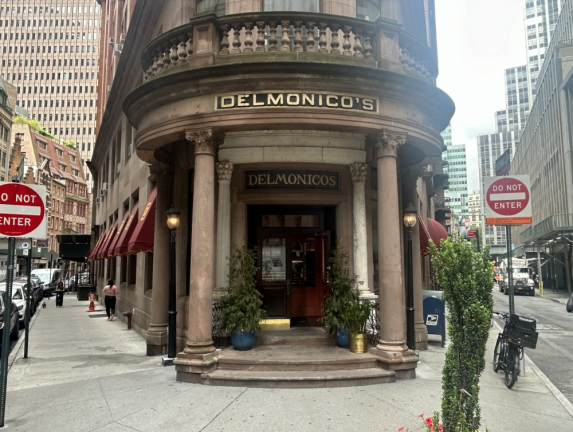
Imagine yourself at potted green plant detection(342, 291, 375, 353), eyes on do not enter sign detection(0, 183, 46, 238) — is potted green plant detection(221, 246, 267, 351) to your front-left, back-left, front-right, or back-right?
front-right

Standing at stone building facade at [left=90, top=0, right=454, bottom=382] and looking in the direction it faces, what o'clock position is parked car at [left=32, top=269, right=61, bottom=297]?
The parked car is roughly at 5 o'clock from the stone building facade.

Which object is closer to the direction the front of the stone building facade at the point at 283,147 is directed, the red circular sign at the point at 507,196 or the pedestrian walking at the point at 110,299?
the red circular sign

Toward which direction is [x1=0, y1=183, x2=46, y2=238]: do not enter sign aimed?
toward the camera

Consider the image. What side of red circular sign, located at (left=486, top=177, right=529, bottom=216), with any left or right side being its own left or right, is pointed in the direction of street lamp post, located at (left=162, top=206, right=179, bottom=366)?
right

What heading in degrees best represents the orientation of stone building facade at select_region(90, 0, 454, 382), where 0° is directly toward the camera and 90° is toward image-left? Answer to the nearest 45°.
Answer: approximately 0°

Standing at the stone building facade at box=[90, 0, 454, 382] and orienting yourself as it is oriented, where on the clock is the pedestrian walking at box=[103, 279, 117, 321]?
The pedestrian walking is roughly at 5 o'clock from the stone building facade.

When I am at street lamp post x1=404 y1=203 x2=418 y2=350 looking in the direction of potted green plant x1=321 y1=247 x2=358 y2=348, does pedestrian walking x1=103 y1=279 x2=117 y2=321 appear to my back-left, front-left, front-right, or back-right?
front-right

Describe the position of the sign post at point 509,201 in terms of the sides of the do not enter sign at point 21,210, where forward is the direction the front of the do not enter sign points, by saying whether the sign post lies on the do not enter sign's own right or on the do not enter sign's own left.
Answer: on the do not enter sign's own left

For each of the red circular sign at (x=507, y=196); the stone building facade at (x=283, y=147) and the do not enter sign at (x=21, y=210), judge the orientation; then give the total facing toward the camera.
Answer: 3

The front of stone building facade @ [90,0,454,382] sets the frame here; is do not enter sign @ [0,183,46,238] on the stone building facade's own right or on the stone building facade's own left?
on the stone building facade's own right

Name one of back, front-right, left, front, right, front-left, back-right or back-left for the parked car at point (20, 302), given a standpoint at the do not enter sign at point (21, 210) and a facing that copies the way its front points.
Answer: back

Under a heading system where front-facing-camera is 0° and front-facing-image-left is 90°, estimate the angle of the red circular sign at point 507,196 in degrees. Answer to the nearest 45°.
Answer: approximately 0°

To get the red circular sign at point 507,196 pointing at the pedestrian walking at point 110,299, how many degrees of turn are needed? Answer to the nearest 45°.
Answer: approximately 90° to its right
